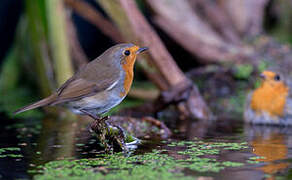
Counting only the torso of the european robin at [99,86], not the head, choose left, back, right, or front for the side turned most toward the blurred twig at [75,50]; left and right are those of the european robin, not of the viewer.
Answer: left

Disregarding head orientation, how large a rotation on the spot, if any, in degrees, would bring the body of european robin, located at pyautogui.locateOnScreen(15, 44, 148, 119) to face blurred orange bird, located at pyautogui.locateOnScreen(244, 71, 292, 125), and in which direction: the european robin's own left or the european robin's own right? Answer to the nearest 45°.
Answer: approximately 45° to the european robin's own left

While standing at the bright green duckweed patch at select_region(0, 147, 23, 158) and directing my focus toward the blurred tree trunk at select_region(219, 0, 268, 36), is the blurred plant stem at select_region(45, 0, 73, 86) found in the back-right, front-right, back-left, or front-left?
front-left

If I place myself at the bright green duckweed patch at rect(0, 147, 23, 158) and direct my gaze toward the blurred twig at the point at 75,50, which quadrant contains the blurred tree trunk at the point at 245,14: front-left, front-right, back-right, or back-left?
front-right

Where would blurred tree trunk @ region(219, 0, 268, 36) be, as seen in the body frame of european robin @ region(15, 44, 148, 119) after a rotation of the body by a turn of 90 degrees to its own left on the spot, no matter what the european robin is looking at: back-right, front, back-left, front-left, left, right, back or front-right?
front-right

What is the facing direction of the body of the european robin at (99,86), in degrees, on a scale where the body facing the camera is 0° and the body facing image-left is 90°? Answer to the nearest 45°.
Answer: approximately 270°

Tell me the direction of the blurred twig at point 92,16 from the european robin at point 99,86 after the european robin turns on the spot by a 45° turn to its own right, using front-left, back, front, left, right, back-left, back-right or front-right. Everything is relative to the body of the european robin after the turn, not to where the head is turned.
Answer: back-left
